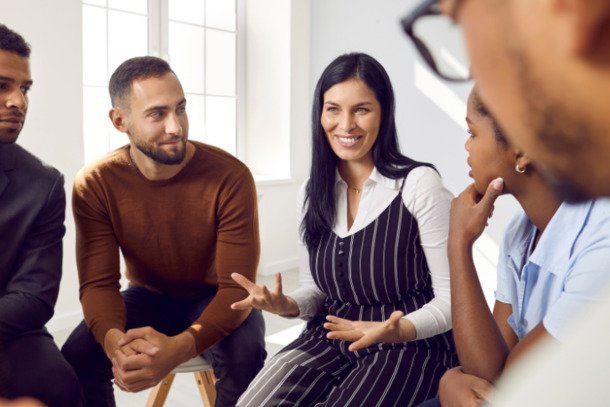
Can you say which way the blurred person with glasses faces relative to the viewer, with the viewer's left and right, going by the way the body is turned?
facing away from the viewer and to the left of the viewer

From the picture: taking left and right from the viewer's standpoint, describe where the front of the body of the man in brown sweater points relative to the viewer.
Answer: facing the viewer

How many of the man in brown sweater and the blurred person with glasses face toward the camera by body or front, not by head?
1

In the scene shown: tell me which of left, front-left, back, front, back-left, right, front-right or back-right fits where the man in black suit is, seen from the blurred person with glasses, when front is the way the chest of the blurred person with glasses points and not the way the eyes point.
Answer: front

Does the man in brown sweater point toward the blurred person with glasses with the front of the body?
yes

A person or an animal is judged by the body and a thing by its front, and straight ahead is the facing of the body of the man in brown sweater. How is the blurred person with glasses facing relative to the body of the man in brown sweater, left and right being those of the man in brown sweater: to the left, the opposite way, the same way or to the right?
the opposite way

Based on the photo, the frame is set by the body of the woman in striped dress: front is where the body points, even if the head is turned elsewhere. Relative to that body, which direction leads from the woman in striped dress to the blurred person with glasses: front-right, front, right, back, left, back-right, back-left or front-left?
front-left

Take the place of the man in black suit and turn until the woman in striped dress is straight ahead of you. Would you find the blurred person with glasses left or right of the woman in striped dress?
right

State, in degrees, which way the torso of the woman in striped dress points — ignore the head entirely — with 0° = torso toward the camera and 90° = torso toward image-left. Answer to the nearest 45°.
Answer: approximately 45°

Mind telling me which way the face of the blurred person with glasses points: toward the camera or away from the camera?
away from the camera

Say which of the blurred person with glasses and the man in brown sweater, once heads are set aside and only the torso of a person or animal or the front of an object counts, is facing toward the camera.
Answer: the man in brown sweater
